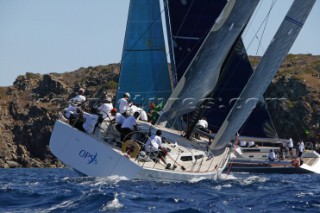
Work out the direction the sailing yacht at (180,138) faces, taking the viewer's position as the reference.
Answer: facing away from the viewer and to the right of the viewer
